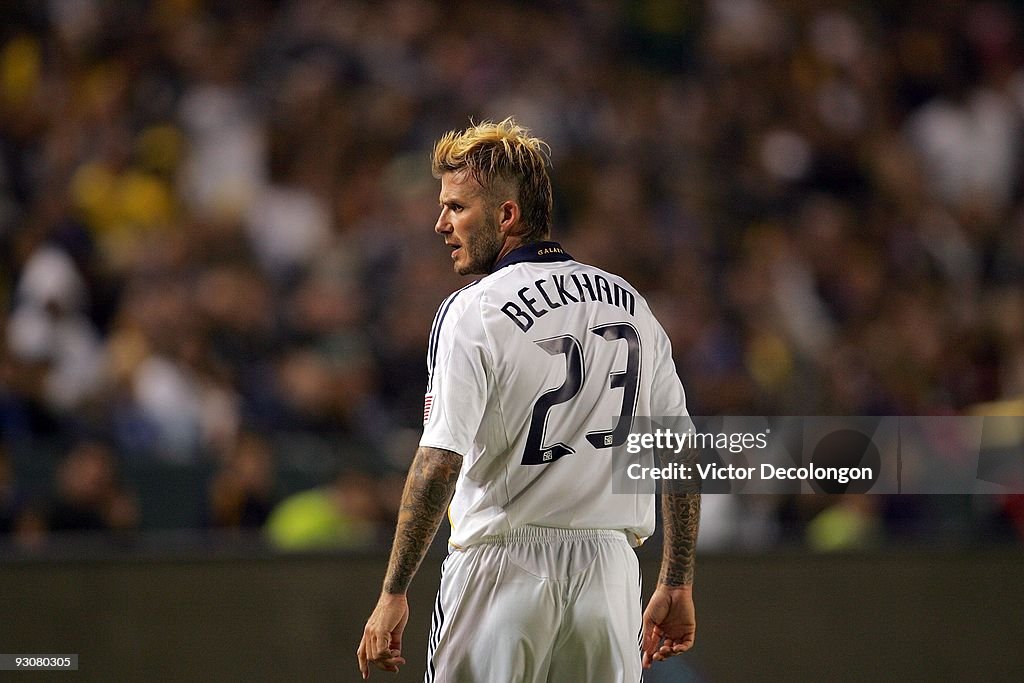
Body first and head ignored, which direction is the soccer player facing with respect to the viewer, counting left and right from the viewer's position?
facing away from the viewer and to the left of the viewer

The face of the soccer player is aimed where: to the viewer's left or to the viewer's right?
to the viewer's left
